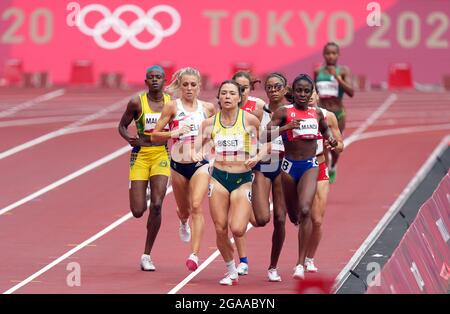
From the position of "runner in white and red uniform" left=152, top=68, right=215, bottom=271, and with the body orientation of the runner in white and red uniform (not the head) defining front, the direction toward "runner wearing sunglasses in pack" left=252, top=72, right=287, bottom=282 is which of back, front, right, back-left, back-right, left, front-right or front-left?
left

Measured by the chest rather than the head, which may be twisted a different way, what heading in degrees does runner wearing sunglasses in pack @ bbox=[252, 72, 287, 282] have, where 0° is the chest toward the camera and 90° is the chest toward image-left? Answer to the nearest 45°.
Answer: approximately 0°

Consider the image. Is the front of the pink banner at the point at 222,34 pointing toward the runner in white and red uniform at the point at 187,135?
yes

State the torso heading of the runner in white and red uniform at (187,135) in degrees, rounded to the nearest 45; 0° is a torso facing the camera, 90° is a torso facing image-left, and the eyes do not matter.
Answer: approximately 0°

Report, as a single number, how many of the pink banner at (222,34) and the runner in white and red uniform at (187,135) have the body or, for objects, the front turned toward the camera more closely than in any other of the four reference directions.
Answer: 2

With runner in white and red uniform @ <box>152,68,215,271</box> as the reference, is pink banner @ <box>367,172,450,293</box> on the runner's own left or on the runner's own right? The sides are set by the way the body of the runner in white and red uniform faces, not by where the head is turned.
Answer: on the runner's own left

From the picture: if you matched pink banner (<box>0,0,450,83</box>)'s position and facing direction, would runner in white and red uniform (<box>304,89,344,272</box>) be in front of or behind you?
in front

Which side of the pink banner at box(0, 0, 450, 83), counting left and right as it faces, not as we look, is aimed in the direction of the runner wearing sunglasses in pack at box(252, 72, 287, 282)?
front
